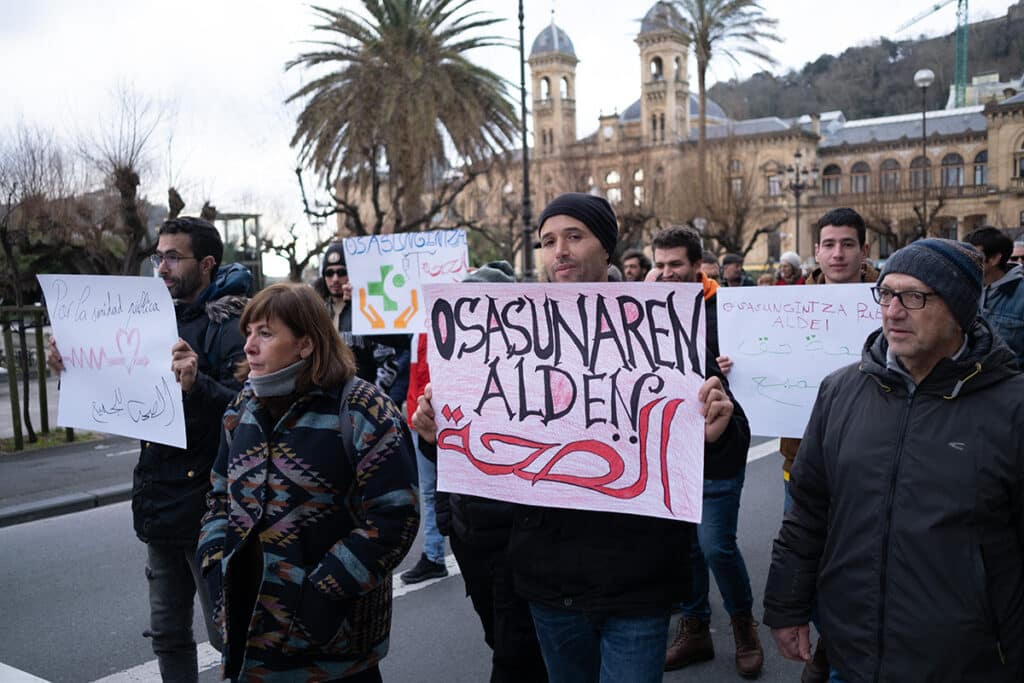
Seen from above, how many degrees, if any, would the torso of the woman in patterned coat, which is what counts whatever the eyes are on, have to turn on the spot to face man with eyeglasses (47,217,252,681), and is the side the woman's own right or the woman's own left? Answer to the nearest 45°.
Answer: approximately 90° to the woman's own right

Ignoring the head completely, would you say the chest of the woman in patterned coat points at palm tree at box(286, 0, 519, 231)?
no

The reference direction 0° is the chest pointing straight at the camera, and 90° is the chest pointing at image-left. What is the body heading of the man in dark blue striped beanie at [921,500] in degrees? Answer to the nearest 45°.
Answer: approximately 45°

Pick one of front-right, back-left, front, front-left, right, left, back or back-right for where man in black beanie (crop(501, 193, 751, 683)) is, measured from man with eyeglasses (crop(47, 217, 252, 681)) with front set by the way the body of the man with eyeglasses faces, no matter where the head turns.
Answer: left

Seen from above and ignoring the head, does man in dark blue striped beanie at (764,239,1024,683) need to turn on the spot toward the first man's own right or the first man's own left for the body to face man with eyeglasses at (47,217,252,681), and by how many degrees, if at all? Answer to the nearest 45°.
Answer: approximately 45° to the first man's own right

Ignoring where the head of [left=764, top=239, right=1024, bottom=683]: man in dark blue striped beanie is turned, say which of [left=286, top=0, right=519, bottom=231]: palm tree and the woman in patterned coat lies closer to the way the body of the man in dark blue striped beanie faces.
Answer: the woman in patterned coat

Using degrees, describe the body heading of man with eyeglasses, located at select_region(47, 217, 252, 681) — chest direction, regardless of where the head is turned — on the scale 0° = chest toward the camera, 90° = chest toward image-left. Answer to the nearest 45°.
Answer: approximately 45°

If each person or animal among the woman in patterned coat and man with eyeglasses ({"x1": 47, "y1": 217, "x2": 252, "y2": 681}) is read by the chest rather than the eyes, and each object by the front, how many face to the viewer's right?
0

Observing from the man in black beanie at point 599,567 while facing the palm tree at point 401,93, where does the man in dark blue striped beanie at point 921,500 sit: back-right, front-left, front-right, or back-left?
back-right

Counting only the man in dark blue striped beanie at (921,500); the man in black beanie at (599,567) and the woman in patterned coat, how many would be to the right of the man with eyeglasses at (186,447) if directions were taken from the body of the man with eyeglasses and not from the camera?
0

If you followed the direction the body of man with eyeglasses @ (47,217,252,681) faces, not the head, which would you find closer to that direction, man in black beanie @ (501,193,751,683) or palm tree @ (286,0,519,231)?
the man in black beanie

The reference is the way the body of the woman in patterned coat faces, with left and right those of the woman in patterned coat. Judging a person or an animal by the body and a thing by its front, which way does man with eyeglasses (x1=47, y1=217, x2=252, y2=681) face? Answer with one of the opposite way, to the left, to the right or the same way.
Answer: the same way

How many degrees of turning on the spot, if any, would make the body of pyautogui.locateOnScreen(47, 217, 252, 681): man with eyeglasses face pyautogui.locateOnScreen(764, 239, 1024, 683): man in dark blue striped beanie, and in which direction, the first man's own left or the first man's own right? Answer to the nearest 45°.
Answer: approximately 90° to the first man's own left

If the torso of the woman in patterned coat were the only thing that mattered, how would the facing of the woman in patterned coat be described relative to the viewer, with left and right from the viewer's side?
facing the viewer and to the left of the viewer

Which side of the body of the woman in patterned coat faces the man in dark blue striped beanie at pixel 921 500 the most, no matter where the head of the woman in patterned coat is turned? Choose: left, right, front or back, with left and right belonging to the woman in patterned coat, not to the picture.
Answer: left

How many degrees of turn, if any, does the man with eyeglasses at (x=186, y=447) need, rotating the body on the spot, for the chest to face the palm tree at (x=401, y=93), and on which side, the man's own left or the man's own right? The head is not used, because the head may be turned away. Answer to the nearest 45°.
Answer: approximately 135° to the man's own right

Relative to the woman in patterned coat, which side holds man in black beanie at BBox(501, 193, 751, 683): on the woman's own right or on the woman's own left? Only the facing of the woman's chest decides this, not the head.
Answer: on the woman's own left

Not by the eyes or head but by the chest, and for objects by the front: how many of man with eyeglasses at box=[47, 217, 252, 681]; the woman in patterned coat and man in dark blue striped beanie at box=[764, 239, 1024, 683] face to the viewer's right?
0

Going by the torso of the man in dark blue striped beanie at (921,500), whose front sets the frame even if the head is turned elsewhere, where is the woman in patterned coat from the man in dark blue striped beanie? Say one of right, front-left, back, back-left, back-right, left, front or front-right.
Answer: front-right
